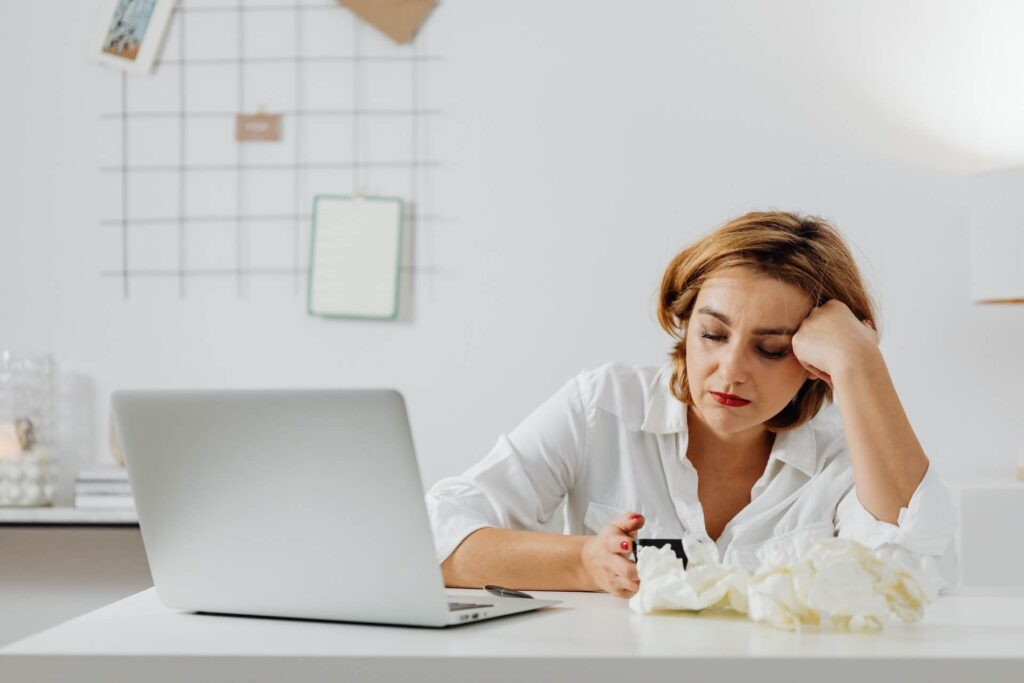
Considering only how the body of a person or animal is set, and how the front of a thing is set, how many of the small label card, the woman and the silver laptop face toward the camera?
2

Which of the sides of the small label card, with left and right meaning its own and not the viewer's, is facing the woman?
front

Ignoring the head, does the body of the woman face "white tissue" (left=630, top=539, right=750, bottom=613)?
yes

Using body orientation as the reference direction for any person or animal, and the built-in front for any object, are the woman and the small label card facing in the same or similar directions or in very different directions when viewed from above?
same or similar directions

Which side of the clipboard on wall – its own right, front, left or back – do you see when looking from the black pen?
front

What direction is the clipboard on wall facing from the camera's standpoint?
toward the camera

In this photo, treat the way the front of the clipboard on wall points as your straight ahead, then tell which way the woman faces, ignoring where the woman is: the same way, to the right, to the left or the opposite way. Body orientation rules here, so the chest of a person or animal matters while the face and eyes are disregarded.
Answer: the same way

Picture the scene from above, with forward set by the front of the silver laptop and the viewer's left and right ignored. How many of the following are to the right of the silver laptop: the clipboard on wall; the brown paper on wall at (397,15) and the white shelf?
0

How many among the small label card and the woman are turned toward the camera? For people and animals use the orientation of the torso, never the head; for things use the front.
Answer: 2

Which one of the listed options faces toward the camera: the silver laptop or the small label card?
the small label card

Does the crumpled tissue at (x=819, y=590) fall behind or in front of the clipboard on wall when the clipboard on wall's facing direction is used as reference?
in front

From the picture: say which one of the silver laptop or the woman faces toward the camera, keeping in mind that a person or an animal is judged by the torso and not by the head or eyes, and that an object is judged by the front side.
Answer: the woman

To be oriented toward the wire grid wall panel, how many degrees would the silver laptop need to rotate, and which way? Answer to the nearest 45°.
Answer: approximately 45° to its left
